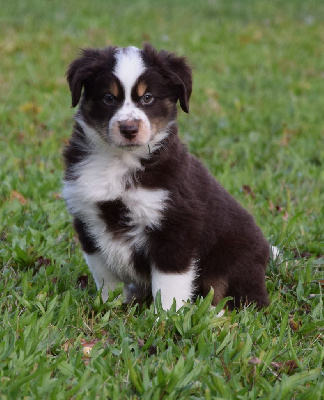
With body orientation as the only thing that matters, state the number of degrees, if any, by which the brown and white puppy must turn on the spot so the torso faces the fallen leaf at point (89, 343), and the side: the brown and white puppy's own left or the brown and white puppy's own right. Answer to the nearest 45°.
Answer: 0° — it already faces it

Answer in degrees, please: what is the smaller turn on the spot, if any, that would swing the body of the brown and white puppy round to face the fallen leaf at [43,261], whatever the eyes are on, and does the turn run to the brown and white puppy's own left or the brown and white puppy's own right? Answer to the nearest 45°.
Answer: approximately 90° to the brown and white puppy's own right

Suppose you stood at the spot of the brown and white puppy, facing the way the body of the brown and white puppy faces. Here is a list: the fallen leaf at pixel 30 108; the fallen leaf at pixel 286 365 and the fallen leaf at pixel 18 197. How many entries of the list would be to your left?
1

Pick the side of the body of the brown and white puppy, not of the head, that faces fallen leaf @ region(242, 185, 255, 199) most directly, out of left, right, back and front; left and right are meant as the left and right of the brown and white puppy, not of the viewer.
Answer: back

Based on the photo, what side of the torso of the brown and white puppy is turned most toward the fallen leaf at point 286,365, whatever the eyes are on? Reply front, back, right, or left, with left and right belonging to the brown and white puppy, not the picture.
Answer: left

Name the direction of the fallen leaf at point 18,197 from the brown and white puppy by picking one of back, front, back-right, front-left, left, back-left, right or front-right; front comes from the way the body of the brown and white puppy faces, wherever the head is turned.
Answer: right

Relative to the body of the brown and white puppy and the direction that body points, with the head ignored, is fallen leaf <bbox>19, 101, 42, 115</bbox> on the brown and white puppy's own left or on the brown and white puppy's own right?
on the brown and white puppy's own right

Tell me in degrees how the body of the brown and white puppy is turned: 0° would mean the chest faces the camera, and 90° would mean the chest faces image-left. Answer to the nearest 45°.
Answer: approximately 45°
